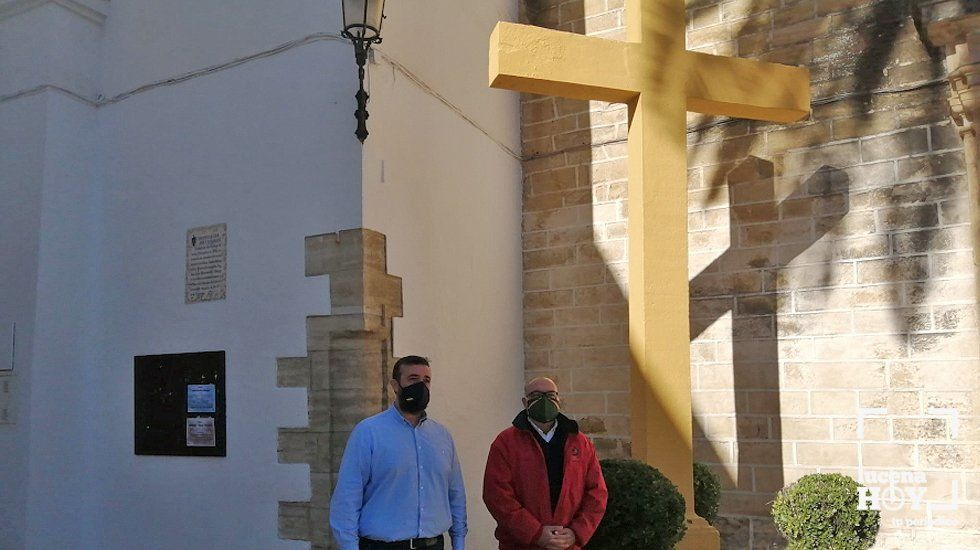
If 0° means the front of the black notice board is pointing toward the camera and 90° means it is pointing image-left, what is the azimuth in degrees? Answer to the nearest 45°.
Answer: approximately 45°

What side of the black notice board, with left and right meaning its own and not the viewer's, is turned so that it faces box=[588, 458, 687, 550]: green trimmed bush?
left

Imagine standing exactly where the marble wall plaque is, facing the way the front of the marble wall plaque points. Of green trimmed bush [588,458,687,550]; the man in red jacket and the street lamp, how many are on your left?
3

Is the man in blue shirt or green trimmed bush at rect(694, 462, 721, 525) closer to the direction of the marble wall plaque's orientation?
the man in blue shirt

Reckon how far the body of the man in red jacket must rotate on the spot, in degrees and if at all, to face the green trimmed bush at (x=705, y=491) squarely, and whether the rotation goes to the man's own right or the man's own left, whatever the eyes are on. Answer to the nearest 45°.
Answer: approximately 135° to the man's own left

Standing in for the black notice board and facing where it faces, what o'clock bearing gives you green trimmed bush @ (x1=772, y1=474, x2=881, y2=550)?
The green trimmed bush is roughly at 8 o'clock from the black notice board.

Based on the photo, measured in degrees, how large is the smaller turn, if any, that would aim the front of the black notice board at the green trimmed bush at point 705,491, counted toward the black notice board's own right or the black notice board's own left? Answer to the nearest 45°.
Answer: approximately 135° to the black notice board's own left

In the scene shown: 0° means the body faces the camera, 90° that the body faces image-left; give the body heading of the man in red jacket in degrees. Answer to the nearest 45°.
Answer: approximately 0°

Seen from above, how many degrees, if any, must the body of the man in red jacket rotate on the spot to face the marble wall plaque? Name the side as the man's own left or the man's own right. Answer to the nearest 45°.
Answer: approximately 135° to the man's own right

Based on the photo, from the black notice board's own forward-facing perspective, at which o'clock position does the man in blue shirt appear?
The man in blue shirt is roughly at 10 o'clock from the black notice board.

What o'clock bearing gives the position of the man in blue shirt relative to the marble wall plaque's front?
The man in blue shirt is roughly at 10 o'clock from the marble wall plaque.

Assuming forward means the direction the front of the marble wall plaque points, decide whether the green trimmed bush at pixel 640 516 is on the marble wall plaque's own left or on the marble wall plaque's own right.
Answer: on the marble wall plaque's own left

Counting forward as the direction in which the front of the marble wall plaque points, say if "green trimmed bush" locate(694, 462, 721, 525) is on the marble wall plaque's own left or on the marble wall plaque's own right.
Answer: on the marble wall plaque's own left

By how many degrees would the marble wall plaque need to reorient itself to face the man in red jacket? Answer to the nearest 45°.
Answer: approximately 90° to its left

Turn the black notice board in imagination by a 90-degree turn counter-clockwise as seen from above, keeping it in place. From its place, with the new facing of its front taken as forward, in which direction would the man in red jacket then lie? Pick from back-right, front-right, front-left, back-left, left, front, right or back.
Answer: front
